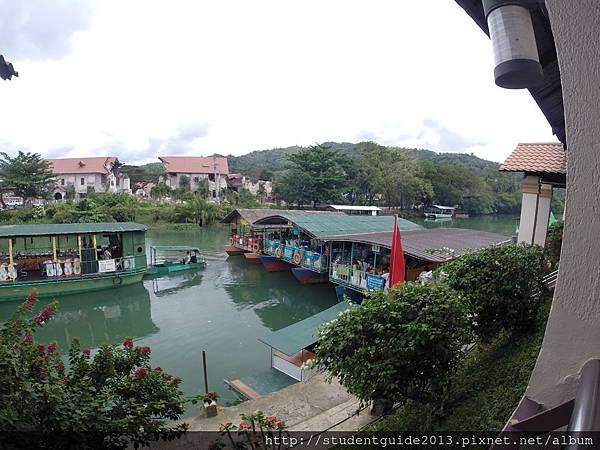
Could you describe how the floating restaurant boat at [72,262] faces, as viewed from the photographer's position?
facing to the left of the viewer

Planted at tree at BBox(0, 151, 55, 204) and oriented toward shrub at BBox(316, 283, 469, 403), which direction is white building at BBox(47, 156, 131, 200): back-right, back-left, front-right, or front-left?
back-left

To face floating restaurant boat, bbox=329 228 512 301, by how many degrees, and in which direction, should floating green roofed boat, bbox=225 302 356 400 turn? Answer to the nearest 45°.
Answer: approximately 180°

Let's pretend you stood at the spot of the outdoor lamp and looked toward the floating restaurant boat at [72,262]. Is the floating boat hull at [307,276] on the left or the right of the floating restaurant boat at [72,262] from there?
right

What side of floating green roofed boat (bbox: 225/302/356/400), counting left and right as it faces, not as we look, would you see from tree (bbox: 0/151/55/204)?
right

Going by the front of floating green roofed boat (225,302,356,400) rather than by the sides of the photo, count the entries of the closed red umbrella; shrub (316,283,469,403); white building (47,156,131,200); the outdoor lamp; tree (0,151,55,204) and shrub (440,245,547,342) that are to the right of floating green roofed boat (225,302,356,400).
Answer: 2

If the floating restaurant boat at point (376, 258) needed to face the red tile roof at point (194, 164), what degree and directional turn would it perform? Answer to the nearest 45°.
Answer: approximately 90° to its right

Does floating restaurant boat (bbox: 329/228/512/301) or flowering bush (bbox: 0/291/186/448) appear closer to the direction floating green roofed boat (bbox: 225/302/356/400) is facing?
the flowering bush

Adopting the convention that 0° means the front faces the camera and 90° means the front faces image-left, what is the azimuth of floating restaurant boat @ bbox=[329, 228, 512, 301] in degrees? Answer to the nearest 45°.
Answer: approximately 45°

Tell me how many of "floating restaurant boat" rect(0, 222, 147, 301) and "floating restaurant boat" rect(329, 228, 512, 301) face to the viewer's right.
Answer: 0

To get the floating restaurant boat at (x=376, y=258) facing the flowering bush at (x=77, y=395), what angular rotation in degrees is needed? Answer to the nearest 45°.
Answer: approximately 45° to its left
